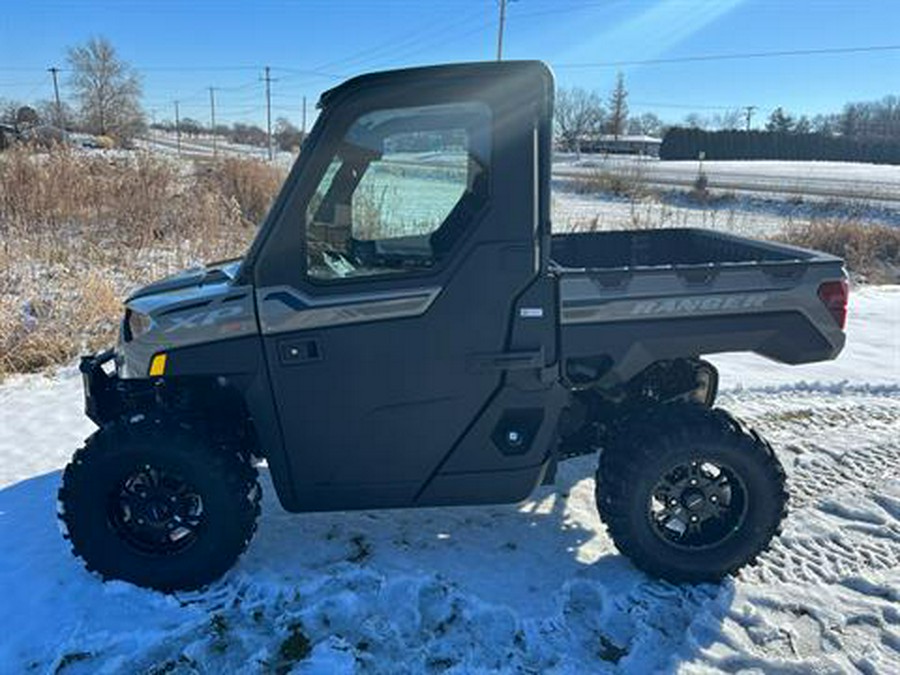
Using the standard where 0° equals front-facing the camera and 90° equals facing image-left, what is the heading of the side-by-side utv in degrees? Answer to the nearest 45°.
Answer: approximately 90°
